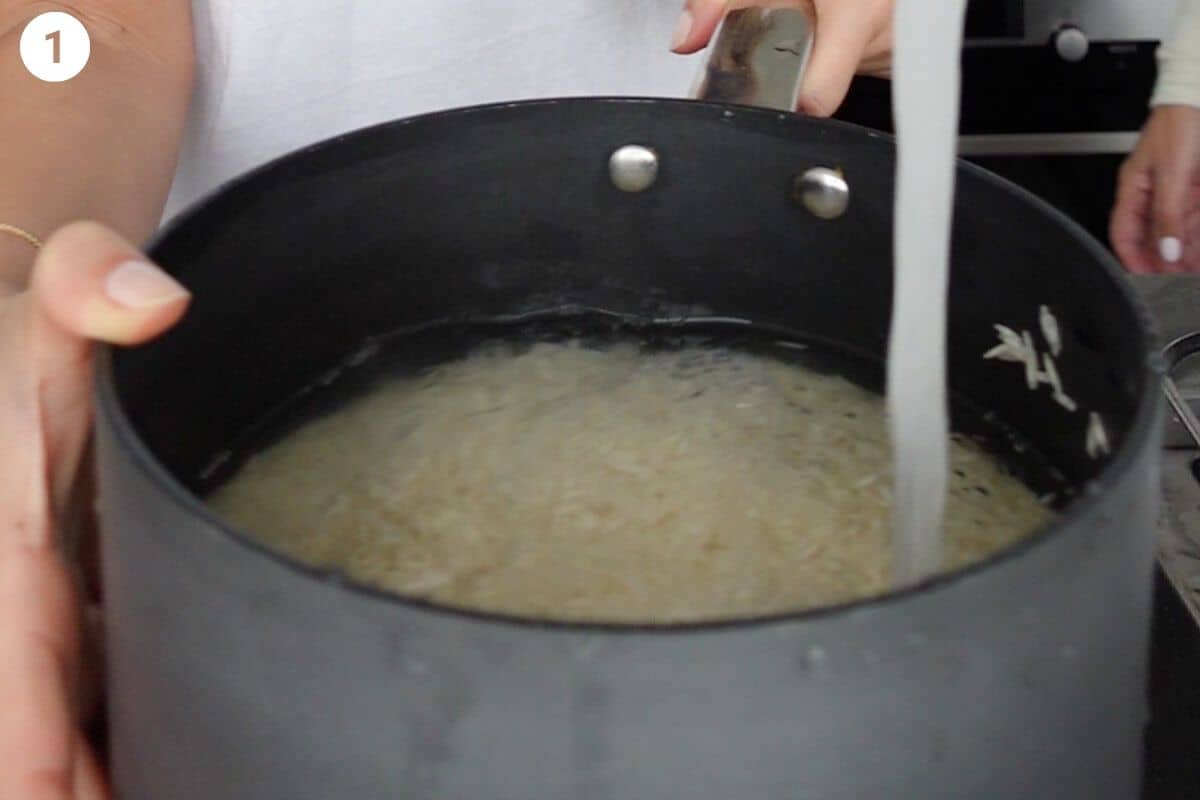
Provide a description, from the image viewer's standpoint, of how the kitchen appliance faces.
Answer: facing the viewer

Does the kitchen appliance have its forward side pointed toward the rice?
yes

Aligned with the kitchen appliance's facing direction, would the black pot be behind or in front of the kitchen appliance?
in front

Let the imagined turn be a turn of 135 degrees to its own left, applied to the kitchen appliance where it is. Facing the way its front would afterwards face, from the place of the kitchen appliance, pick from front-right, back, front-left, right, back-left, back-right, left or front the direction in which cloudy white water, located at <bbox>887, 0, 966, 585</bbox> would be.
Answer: back-right
